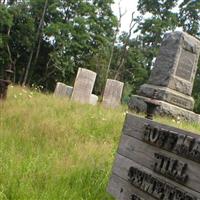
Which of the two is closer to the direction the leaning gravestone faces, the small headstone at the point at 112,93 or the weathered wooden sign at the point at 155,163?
the weathered wooden sign

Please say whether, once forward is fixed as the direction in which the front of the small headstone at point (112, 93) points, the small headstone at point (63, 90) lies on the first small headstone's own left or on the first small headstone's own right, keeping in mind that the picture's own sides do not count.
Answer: on the first small headstone's own right

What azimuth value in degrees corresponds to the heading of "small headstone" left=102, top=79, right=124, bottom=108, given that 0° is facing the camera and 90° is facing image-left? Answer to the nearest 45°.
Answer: approximately 0°

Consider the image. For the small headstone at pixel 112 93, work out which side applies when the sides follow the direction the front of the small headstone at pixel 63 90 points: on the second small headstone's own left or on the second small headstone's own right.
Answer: on the second small headstone's own left

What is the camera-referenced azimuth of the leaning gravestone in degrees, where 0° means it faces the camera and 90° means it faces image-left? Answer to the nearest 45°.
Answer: approximately 0°

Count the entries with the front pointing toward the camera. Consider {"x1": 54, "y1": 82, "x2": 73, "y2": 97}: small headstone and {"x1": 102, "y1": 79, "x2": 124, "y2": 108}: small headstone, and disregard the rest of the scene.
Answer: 2
